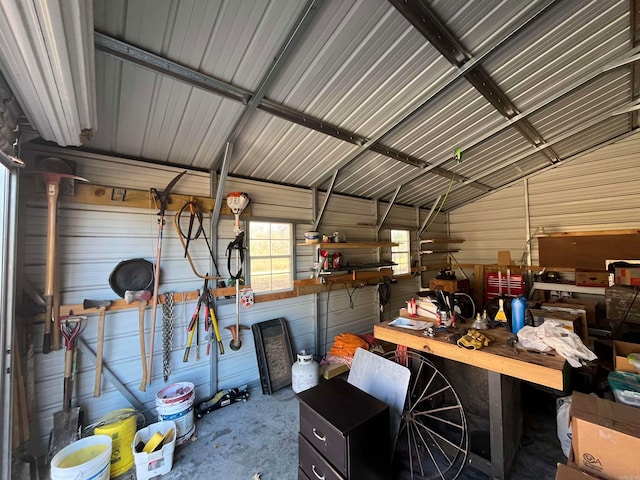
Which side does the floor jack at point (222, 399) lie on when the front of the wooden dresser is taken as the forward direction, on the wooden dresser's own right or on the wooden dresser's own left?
on the wooden dresser's own right

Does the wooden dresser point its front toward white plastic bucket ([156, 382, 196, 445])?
no

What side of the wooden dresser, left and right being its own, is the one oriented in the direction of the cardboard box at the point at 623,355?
back

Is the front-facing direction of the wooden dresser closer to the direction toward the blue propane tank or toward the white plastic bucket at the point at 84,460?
the white plastic bucket

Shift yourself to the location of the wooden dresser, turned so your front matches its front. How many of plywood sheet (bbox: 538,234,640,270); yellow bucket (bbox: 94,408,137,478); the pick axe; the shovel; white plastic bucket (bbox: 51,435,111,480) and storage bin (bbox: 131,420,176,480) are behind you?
1

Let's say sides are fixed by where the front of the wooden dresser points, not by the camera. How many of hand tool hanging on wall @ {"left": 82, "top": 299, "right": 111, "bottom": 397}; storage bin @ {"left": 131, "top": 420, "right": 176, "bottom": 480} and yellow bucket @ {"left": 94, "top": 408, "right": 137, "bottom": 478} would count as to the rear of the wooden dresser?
0

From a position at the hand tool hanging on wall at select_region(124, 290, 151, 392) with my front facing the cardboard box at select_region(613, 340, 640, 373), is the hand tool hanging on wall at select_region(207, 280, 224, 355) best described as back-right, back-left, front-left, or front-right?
front-left

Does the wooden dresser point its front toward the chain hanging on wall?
no

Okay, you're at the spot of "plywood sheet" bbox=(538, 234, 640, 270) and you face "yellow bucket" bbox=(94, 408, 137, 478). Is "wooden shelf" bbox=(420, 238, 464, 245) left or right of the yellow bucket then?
right

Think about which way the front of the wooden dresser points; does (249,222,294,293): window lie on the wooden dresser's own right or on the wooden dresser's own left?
on the wooden dresser's own right

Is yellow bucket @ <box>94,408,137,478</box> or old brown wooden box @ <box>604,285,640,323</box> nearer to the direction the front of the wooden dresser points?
the yellow bucket

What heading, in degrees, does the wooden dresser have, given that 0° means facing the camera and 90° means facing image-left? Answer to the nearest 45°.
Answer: approximately 45°

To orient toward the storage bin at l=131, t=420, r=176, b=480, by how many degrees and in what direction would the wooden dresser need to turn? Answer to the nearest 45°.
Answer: approximately 45° to its right

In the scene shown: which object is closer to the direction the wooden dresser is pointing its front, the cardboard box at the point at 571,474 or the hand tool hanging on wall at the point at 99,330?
the hand tool hanging on wall

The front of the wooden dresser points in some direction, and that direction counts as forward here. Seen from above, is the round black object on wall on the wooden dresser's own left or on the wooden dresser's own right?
on the wooden dresser's own right

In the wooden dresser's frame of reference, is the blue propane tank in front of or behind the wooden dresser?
behind

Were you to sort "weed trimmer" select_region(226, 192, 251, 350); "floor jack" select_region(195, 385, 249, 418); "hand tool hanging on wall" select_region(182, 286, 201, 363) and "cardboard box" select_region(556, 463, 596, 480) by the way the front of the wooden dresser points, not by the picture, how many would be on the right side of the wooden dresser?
3

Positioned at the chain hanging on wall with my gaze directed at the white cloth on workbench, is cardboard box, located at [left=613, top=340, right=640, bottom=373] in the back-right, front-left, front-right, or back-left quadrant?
front-left

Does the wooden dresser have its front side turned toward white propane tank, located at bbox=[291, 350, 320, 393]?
no

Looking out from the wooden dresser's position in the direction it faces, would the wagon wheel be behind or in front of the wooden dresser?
behind

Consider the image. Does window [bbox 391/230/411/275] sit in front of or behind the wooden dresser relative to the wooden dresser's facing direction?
behind

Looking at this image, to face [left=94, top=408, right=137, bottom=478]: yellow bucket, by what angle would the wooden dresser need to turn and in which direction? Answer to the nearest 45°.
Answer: approximately 45° to its right
